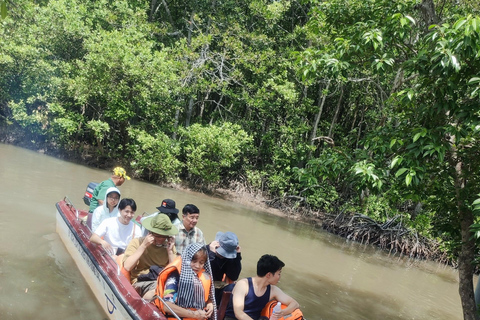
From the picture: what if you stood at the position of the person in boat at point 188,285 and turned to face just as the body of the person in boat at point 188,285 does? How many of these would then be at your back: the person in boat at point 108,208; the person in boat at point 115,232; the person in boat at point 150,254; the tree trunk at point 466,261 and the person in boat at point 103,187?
4

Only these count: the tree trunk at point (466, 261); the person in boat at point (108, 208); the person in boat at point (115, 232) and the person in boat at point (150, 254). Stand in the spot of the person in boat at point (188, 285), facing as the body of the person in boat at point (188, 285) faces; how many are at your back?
3

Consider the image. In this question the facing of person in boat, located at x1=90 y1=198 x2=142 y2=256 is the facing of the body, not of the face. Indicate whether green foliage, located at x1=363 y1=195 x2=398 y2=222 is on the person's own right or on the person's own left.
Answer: on the person's own left

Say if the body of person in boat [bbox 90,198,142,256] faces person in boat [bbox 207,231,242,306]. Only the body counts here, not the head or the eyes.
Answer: yes

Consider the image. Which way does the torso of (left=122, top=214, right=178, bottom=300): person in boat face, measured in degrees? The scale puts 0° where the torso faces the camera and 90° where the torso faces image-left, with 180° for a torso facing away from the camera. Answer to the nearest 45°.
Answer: approximately 315°

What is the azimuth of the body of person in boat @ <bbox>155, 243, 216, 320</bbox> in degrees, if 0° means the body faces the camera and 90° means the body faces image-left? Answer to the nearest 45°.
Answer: approximately 315°

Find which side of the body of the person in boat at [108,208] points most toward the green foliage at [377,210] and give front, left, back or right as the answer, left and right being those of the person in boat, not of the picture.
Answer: left

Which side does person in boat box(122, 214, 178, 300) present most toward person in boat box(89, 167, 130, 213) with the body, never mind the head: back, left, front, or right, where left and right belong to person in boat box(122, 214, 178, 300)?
back
